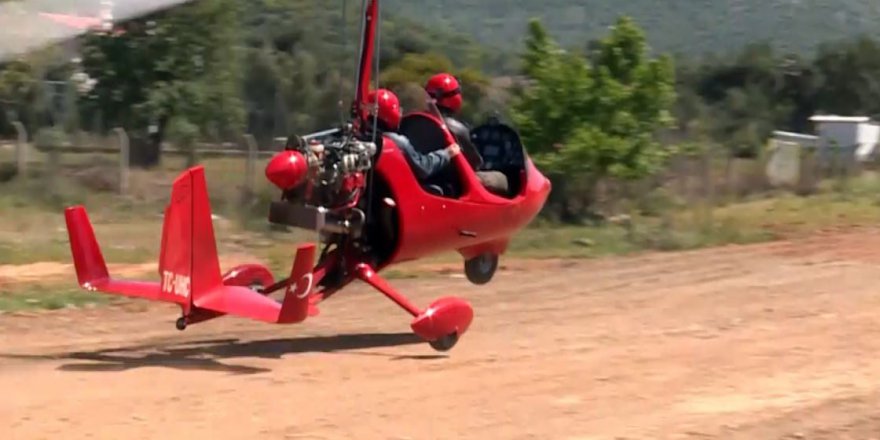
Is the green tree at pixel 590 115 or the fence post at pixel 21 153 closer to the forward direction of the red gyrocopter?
the green tree

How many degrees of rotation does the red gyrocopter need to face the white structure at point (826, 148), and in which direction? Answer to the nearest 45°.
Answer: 0° — it already faces it

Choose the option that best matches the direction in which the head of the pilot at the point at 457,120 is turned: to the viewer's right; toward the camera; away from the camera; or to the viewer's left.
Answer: to the viewer's right

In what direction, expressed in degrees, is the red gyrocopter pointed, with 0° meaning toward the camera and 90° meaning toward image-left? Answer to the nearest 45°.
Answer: approximately 225°

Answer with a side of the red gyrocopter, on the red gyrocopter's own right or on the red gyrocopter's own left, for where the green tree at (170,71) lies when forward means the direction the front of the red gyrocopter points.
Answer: on the red gyrocopter's own left
